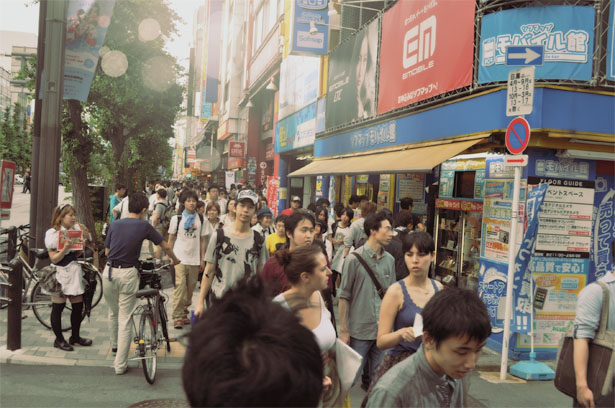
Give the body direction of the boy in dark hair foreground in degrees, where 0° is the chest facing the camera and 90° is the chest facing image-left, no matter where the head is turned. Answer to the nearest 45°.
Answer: approximately 315°

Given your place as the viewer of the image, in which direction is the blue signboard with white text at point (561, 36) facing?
facing the viewer

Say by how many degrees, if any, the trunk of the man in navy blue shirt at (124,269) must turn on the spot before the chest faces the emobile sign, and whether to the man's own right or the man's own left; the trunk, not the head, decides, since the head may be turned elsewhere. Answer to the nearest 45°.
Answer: approximately 45° to the man's own right

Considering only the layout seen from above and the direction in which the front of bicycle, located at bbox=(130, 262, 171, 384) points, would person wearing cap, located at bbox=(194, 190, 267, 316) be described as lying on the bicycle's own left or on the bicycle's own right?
on the bicycle's own right

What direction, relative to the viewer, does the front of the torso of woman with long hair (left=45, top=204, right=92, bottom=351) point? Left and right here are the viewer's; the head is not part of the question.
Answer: facing the viewer and to the right of the viewer

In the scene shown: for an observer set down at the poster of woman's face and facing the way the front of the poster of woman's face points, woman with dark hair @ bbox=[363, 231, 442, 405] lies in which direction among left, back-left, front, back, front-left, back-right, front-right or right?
front-left

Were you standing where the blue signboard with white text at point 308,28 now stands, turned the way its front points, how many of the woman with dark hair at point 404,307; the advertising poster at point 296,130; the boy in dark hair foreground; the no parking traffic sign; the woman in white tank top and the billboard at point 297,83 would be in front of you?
4

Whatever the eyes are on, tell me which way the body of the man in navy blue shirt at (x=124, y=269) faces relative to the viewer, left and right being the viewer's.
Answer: facing away from the viewer

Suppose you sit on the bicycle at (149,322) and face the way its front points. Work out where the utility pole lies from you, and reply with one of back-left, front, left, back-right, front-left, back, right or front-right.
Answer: front-left

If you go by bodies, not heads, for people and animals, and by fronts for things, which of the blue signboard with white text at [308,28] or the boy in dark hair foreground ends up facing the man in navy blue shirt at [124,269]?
the blue signboard with white text
